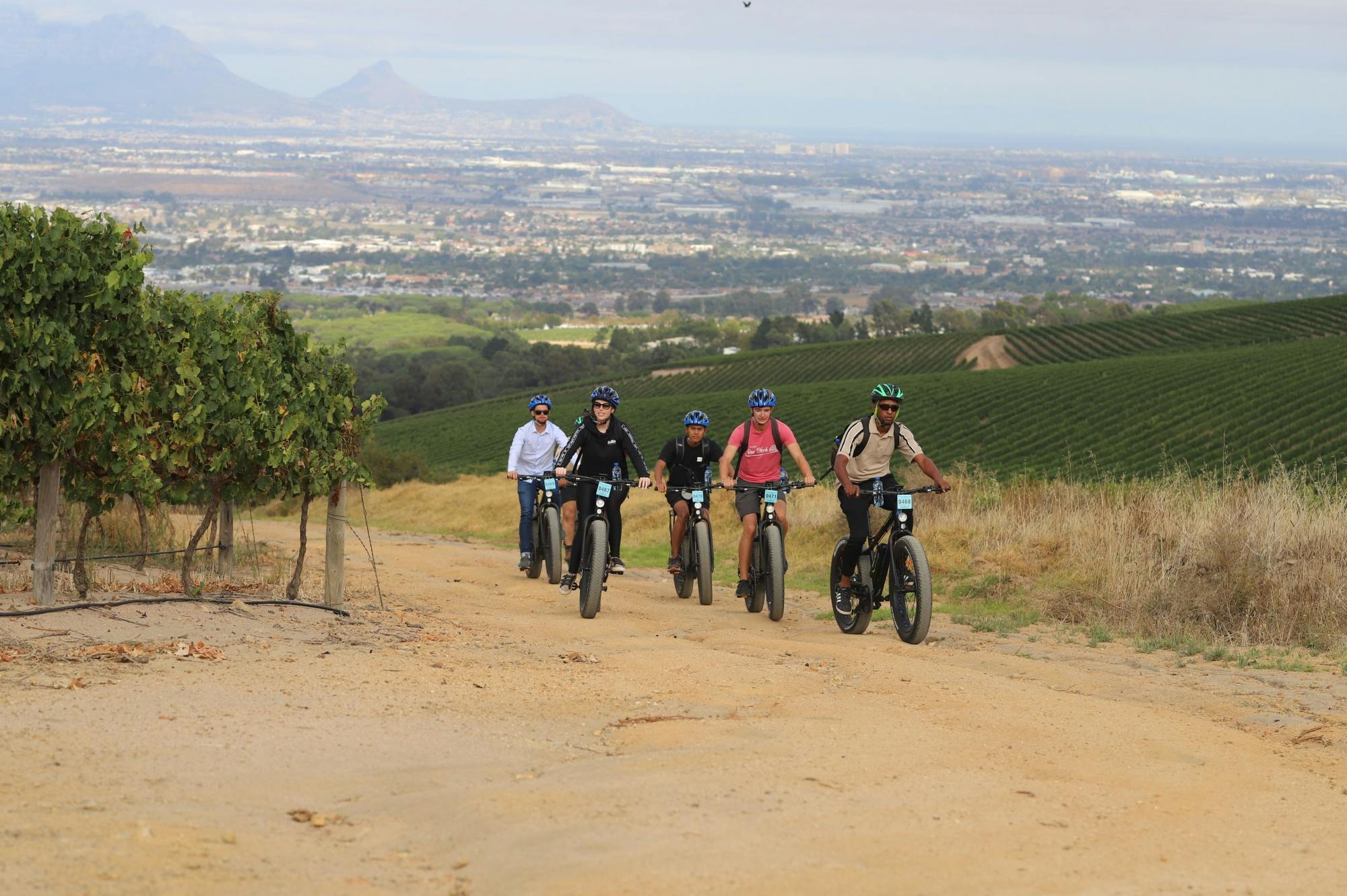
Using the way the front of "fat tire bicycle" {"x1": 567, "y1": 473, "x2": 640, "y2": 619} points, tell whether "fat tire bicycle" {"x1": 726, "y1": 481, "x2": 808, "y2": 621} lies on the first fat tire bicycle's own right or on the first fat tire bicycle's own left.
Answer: on the first fat tire bicycle's own left

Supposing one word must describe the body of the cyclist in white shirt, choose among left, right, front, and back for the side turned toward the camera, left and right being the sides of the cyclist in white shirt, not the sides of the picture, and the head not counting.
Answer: front

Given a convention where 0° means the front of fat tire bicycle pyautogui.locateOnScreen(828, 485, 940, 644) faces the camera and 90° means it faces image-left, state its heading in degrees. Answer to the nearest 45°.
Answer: approximately 315°

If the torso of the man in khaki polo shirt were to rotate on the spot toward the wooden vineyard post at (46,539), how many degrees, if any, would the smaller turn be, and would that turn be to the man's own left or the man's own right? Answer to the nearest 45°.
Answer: approximately 90° to the man's own right

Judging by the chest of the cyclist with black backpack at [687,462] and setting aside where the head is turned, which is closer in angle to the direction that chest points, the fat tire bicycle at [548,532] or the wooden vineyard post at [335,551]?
the wooden vineyard post

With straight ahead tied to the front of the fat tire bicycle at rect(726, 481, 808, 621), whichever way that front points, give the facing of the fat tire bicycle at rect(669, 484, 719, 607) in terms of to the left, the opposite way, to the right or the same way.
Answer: the same way

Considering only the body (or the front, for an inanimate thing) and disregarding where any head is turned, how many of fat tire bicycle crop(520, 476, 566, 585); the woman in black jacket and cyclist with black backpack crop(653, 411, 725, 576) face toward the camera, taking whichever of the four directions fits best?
3

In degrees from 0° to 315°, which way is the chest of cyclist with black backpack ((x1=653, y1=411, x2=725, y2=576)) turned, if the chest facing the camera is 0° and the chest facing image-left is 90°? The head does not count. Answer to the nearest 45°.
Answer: approximately 0°

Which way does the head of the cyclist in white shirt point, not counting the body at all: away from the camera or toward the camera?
toward the camera

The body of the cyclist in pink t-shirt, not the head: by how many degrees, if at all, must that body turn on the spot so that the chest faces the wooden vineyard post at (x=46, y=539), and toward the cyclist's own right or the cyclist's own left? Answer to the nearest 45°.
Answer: approximately 45° to the cyclist's own right

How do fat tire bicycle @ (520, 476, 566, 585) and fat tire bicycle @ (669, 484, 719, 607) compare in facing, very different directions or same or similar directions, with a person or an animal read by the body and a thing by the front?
same or similar directions

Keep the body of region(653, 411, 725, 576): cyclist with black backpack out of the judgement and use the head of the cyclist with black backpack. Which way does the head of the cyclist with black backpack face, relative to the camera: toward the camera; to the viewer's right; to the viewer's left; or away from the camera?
toward the camera

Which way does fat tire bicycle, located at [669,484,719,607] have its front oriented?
toward the camera

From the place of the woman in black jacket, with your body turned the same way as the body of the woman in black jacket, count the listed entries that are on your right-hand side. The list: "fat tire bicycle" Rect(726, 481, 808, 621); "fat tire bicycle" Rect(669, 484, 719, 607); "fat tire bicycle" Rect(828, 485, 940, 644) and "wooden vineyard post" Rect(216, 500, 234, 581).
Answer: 1

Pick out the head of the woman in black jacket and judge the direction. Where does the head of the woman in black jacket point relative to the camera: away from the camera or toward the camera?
toward the camera

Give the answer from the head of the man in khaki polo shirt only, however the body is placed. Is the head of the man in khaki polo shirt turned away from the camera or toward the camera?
toward the camera

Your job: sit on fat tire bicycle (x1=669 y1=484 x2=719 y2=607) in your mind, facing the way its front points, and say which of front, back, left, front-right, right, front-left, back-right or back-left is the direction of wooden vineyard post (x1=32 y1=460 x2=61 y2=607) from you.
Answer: front-right

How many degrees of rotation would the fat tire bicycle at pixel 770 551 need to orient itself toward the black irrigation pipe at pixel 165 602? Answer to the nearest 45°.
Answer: approximately 45° to its right
